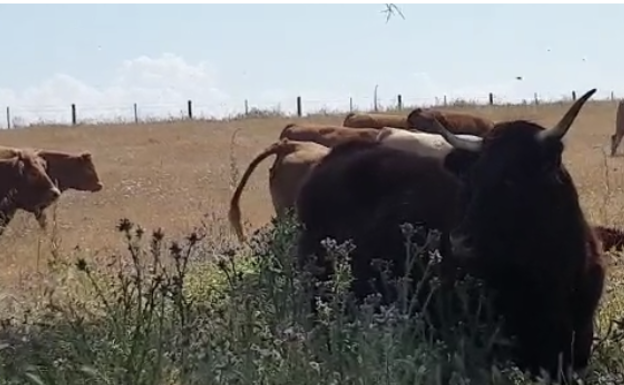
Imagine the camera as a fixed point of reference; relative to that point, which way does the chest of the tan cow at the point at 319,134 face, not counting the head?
to the viewer's right

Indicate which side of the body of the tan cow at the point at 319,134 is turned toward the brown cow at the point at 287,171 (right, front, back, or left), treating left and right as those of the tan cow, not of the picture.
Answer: right

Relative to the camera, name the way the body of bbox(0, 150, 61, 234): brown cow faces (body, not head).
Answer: to the viewer's right

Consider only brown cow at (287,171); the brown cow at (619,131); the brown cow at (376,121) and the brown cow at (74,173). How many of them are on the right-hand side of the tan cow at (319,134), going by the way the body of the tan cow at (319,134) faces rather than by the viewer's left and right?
1

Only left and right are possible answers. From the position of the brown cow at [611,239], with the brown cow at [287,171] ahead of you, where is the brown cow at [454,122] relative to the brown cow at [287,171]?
right

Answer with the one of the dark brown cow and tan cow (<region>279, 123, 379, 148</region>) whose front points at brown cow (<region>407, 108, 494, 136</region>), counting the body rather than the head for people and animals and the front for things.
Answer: the tan cow

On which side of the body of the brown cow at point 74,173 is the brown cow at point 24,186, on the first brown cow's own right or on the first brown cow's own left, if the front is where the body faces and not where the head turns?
on the first brown cow's own right

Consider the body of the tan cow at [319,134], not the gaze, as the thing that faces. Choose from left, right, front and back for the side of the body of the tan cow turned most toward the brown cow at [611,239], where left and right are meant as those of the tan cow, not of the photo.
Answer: right

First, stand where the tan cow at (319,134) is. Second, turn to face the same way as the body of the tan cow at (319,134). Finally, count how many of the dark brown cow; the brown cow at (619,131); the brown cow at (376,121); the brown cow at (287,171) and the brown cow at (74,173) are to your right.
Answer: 2

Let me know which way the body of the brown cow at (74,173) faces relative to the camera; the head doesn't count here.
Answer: to the viewer's right
